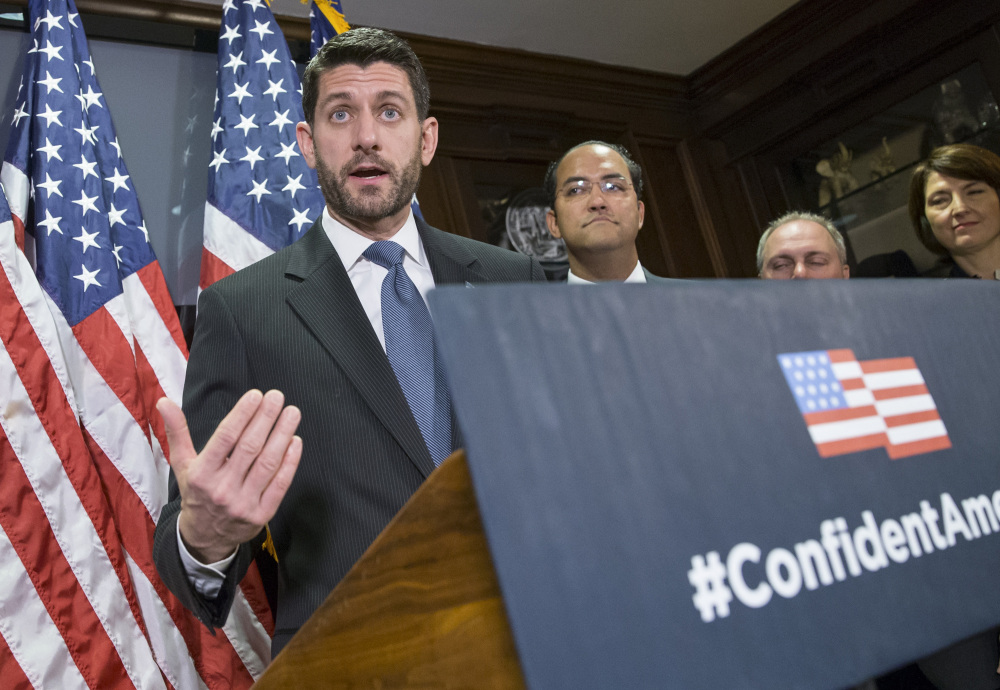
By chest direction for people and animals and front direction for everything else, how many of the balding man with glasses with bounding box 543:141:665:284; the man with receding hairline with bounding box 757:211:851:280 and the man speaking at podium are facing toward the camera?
3

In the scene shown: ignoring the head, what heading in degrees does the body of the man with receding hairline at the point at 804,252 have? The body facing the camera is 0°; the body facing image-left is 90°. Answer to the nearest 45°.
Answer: approximately 0°

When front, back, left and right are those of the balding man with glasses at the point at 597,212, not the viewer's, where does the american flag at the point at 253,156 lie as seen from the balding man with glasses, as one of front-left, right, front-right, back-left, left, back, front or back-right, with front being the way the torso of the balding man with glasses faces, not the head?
right

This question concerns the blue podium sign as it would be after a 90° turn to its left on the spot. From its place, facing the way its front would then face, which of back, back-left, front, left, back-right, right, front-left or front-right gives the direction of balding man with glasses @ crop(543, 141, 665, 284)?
front-left

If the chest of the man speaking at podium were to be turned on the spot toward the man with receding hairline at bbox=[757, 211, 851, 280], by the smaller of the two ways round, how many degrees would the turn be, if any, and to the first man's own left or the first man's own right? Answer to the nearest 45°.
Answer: approximately 135° to the first man's own left

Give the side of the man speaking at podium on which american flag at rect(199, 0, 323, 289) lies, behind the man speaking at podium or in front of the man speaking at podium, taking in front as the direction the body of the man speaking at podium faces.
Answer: behind

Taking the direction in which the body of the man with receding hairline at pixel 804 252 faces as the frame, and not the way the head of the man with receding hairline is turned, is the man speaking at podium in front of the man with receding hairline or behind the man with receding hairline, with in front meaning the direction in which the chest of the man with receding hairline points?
in front

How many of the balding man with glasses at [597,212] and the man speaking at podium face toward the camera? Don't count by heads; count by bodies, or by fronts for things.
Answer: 2

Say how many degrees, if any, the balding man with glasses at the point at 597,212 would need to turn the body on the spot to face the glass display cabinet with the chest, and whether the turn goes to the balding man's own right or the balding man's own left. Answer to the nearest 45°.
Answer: approximately 135° to the balding man's own left

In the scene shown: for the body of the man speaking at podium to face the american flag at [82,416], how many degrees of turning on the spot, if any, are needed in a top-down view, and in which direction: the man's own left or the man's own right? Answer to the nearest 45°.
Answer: approximately 135° to the man's own right

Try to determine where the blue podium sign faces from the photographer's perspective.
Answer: facing the viewer and to the right of the viewer
